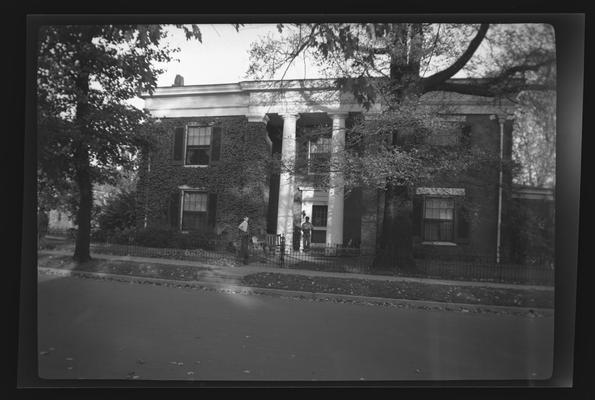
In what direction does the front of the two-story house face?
toward the camera

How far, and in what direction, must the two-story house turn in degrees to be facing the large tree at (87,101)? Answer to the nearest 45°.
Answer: approximately 45° to its right
